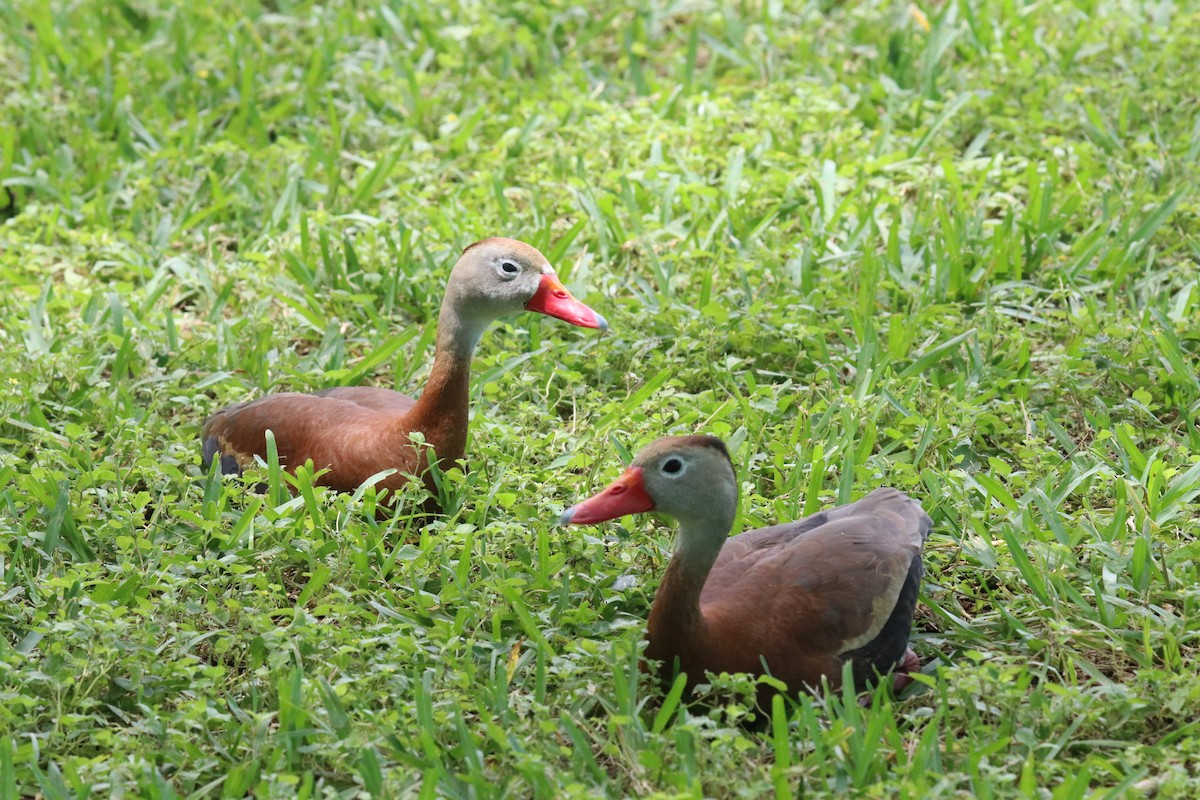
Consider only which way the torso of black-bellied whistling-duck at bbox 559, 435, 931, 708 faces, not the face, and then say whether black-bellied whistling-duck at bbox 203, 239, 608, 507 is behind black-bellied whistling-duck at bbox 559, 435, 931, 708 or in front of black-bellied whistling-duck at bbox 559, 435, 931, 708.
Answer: in front

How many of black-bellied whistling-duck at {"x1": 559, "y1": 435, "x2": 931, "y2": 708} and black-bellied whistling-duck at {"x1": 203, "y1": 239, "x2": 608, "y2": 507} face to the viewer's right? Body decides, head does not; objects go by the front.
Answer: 1

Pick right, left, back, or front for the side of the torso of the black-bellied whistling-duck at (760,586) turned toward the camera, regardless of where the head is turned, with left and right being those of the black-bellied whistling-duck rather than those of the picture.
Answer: left

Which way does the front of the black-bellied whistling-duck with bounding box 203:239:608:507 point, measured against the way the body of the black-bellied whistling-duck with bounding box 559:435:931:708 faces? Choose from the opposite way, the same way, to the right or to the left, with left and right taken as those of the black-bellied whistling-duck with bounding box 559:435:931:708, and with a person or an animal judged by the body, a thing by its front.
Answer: the opposite way

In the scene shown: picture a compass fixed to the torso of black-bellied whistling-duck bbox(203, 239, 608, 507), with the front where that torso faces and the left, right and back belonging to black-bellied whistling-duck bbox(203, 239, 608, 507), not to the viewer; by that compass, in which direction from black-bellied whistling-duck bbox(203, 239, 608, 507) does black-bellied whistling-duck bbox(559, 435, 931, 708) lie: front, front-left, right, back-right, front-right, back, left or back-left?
front-right

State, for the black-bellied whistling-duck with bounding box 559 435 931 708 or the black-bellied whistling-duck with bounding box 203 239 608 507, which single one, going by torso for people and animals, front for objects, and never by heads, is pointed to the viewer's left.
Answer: the black-bellied whistling-duck with bounding box 559 435 931 708

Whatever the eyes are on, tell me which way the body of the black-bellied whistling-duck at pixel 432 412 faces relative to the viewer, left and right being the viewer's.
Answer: facing to the right of the viewer
